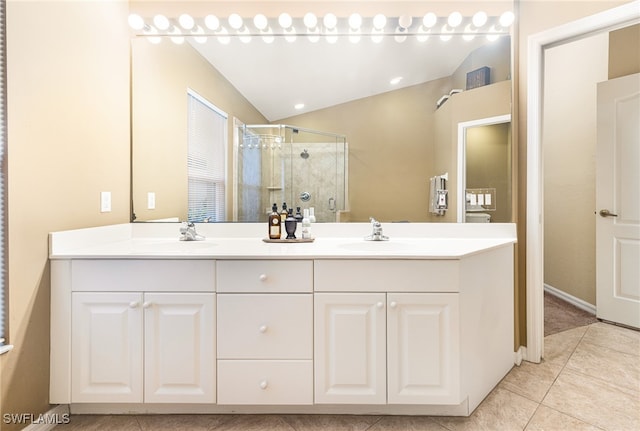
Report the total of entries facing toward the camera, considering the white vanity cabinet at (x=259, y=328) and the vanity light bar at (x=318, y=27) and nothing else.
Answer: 2

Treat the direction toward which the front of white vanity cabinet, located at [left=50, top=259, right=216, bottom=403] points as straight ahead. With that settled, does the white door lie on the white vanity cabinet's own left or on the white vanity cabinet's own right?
on the white vanity cabinet's own left

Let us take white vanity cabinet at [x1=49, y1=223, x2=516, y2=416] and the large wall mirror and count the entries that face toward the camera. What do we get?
2
